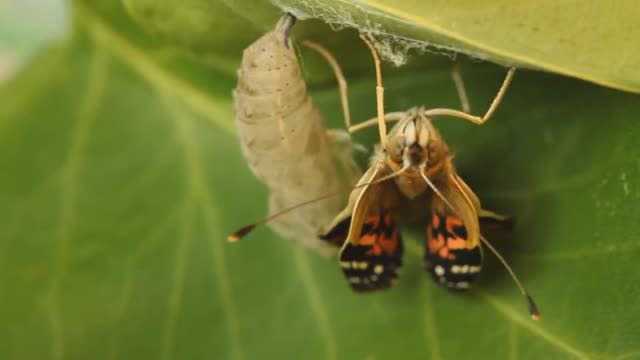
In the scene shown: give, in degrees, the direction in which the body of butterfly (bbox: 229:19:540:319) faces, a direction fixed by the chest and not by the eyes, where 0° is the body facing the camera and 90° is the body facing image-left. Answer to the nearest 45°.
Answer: approximately 0°
